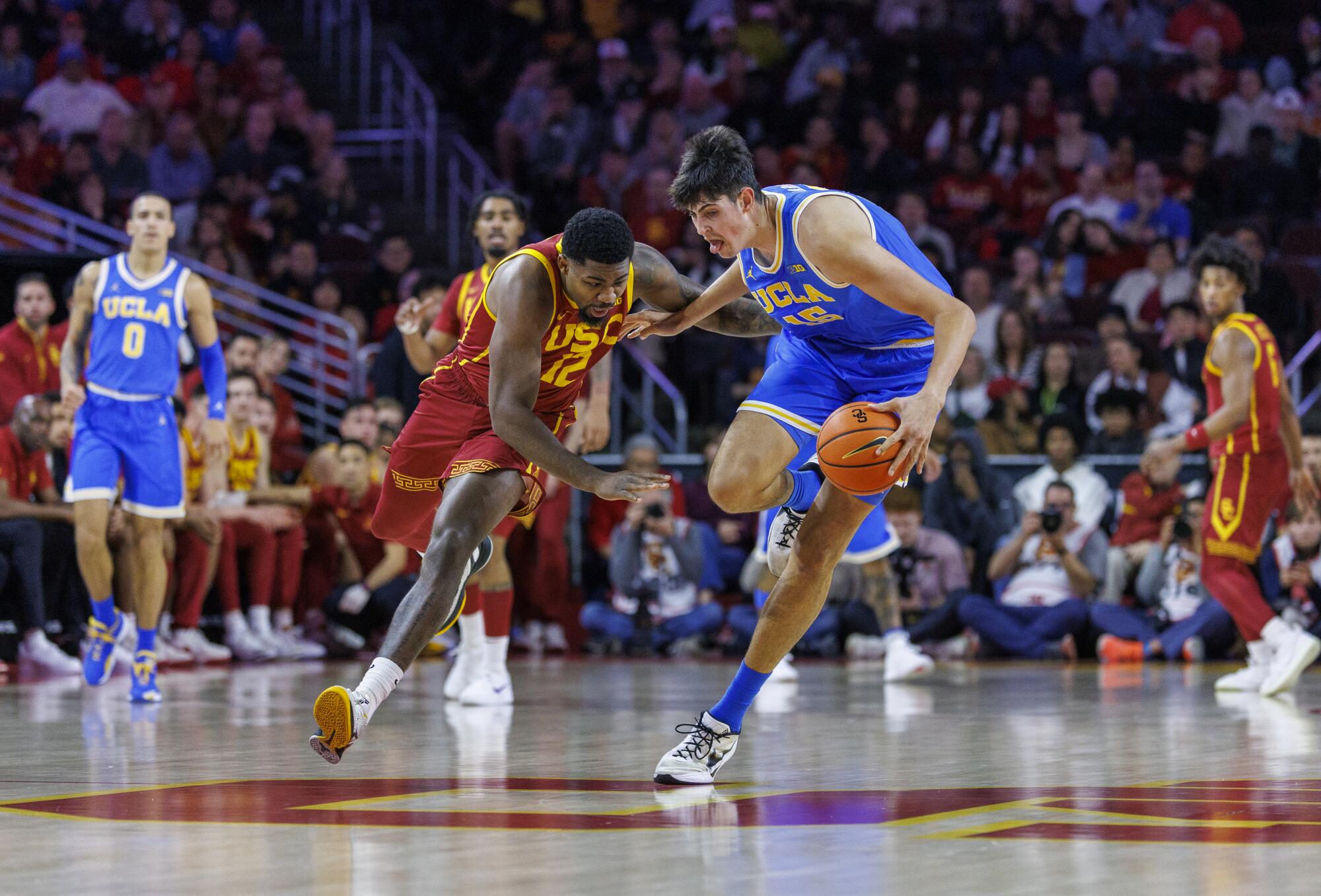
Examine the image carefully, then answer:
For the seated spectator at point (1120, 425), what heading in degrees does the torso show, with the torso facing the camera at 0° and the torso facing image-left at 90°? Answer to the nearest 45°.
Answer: approximately 0°

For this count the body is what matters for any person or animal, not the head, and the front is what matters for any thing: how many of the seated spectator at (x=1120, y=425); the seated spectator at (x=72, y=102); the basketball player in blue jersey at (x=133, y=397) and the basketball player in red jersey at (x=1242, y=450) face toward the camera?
3

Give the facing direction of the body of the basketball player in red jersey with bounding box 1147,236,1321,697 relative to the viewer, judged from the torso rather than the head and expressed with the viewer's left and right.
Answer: facing to the left of the viewer

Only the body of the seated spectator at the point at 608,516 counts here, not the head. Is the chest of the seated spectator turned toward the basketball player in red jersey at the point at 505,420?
yes

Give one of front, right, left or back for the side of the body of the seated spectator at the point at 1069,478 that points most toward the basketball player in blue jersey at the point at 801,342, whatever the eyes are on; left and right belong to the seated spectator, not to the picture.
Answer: front

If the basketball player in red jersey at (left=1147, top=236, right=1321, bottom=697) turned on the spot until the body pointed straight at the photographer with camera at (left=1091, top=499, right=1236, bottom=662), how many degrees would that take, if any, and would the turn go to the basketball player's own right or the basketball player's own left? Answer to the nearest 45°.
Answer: approximately 90° to the basketball player's own right

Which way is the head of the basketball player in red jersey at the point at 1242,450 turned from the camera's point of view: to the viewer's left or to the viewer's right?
to the viewer's left

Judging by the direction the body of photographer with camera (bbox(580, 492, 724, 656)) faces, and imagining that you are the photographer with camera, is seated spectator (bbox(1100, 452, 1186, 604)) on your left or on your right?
on your left

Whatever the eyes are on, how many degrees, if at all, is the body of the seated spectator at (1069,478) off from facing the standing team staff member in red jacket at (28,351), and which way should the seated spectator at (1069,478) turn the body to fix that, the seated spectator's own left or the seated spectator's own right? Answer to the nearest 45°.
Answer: approximately 90° to the seated spectator's own right

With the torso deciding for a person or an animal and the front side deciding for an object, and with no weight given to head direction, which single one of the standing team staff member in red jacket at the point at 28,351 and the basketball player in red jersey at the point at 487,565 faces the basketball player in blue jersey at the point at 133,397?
the standing team staff member in red jacket

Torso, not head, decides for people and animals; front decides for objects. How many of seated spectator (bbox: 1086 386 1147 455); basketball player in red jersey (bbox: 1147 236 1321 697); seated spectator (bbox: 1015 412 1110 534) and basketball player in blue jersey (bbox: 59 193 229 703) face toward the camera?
3

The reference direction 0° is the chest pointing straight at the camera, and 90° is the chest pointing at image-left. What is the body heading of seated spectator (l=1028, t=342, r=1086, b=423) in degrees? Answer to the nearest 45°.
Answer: approximately 0°
